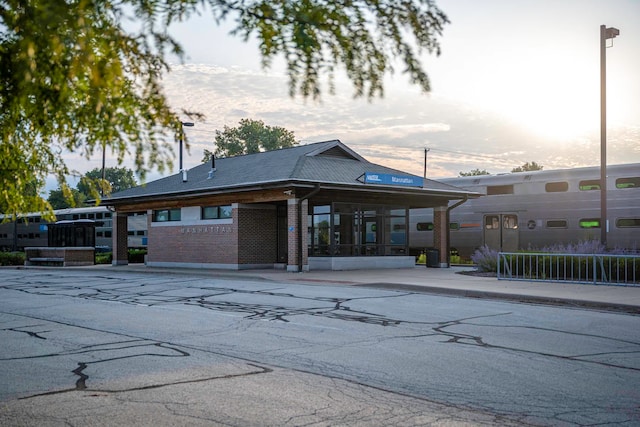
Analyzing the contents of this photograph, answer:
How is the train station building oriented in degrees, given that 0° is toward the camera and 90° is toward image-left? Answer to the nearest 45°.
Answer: approximately 315°

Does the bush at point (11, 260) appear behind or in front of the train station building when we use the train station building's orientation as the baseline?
behind

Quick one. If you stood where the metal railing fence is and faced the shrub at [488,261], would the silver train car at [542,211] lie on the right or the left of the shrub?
right

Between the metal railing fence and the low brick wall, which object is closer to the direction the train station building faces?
the metal railing fence

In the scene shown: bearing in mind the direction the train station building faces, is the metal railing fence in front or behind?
in front
